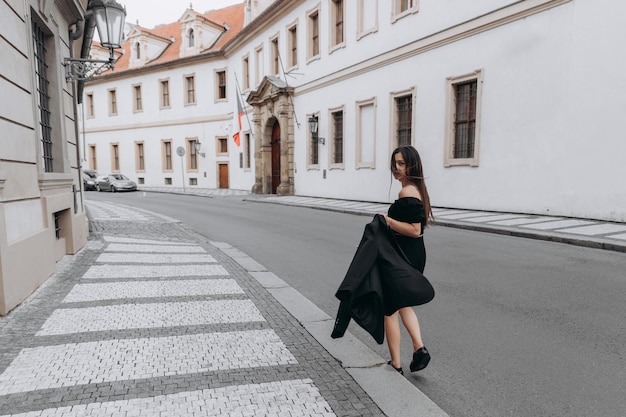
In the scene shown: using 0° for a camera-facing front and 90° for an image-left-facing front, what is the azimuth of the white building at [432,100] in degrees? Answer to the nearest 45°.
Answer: approximately 45°

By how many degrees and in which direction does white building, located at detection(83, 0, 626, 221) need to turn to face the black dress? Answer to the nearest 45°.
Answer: approximately 45° to its left
